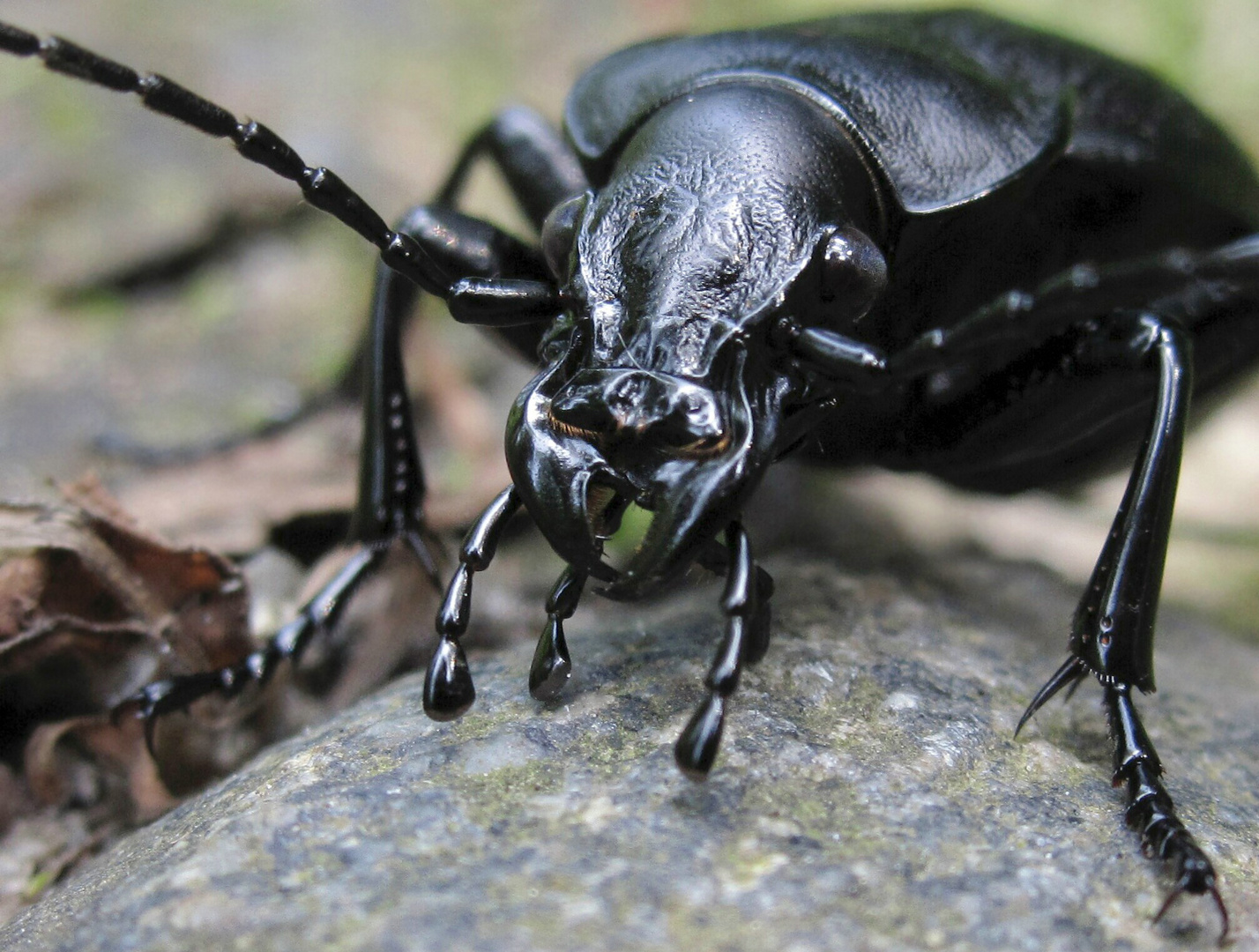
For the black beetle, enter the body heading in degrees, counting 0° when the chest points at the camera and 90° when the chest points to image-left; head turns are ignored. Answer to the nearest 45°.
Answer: approximately 45°
